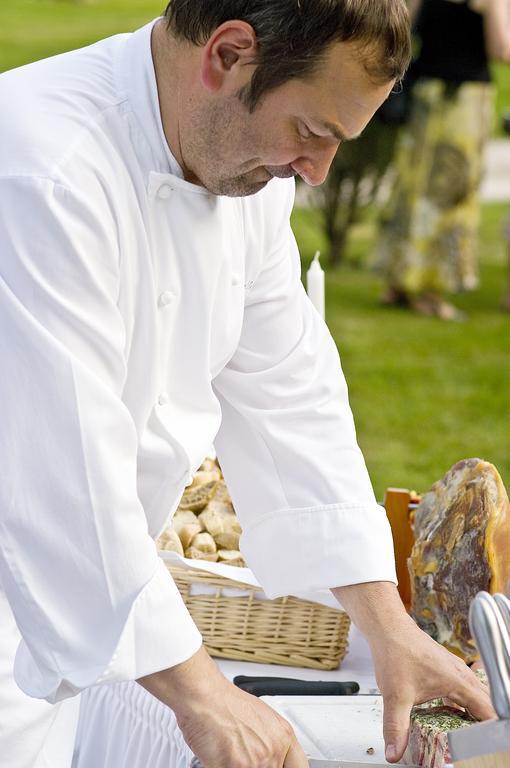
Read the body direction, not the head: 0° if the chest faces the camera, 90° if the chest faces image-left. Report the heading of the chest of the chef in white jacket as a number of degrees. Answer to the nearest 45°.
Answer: approximately 315°

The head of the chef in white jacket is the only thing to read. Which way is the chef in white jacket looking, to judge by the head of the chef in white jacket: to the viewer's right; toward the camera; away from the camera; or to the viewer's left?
to the viewer's right
